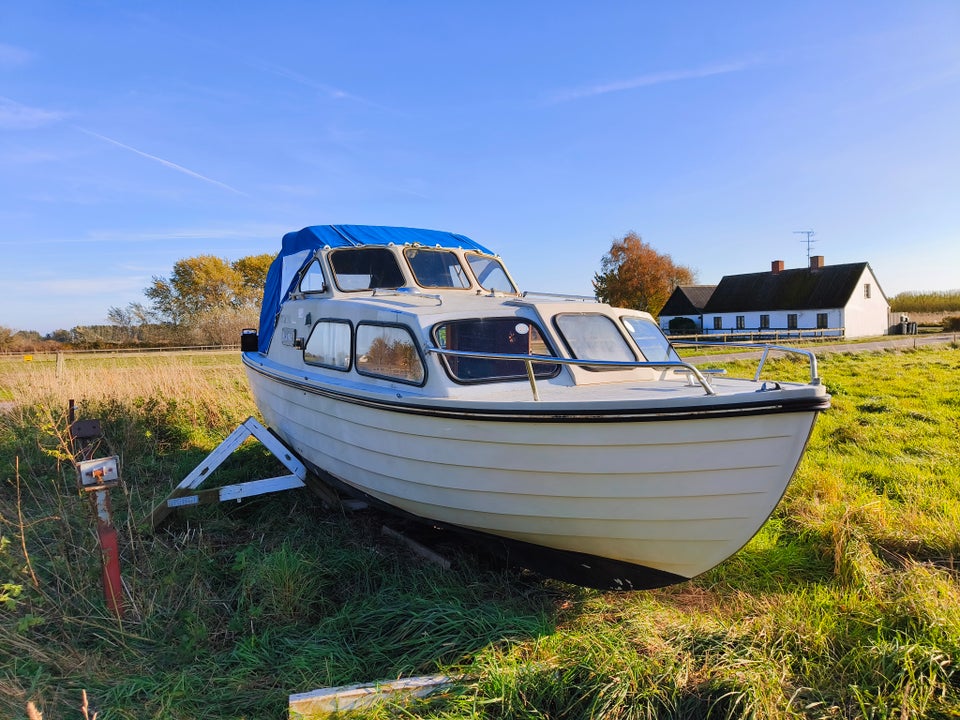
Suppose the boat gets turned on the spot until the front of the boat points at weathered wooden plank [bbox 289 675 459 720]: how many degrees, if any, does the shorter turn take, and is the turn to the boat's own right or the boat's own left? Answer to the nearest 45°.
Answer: approximately 90° to the boat's own right

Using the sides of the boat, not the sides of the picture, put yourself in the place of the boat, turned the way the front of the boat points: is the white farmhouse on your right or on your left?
on your left

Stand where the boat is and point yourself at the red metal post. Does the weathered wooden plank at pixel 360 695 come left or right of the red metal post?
left

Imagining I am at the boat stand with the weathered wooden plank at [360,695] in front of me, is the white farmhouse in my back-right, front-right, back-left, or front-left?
back-left

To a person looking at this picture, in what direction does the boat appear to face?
facing the viewer and to the right of the viewer

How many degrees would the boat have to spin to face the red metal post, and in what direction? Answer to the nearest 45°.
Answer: approximately 135° to its right

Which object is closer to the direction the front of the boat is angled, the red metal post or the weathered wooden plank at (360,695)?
the weathered wooden plank

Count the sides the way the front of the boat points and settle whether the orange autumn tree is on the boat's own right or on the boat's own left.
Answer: on the boat's own left
